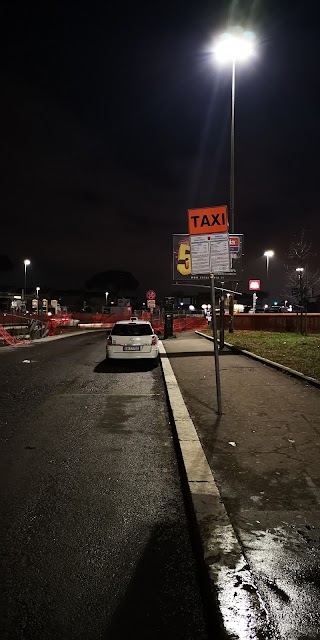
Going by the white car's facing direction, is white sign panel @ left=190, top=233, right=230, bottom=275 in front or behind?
behind

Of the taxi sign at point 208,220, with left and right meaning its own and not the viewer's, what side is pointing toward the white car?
back

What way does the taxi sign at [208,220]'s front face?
toward the camera

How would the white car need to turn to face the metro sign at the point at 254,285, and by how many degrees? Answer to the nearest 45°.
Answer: approximately 45° to its right

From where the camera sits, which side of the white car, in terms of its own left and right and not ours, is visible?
back

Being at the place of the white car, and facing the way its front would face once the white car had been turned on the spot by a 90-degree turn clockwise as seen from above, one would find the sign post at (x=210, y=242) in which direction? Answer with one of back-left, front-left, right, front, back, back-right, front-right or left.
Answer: right

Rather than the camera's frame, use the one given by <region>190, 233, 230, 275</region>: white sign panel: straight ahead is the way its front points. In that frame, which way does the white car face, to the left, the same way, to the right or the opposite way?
the opposite way

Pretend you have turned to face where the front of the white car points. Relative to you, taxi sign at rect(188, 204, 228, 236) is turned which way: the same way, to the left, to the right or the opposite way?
the opposite way

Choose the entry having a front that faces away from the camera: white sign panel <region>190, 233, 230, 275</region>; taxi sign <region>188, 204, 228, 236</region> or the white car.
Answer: the white car
